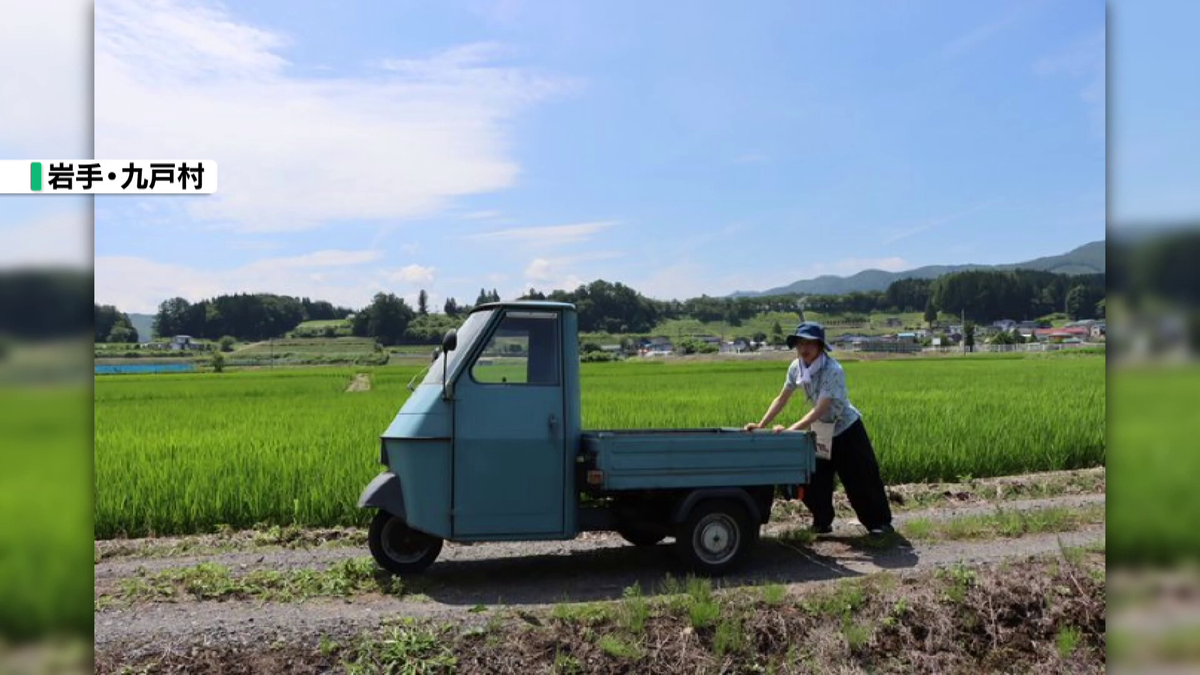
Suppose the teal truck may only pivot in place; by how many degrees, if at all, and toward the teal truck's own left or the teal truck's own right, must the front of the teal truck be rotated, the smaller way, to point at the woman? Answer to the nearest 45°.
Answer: approximately 135° to the teal truck's own right

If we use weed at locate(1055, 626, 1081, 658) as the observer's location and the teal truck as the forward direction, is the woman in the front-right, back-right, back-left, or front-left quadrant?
front-right

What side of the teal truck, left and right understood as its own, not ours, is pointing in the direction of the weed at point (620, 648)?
left

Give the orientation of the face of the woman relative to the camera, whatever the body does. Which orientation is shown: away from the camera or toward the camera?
toward the camera

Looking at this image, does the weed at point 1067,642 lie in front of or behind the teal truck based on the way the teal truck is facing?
behind

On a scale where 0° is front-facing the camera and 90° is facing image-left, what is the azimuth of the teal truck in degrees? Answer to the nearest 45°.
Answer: approximately 90°

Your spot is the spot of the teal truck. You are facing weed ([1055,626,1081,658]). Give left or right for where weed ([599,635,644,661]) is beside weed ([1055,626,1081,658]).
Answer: right

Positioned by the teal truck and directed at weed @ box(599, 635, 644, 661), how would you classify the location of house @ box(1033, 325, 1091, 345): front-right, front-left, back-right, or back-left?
back-left
